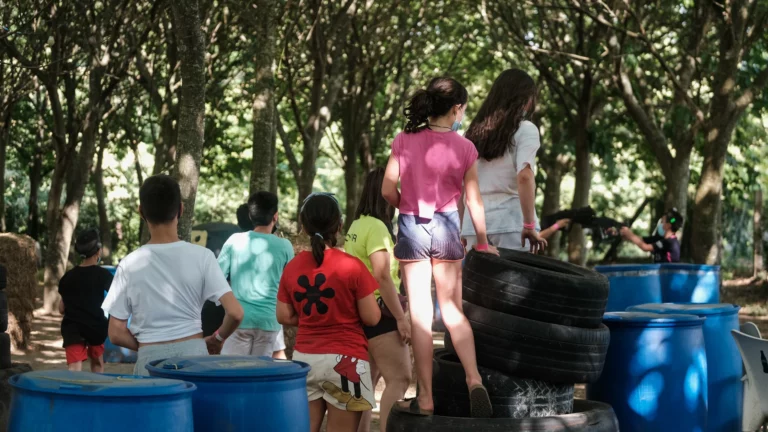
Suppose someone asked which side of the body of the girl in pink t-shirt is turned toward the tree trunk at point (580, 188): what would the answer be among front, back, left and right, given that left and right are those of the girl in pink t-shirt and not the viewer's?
front

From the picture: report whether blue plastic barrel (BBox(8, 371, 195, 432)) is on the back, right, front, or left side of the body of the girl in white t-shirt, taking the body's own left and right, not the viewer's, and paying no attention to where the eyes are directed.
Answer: back

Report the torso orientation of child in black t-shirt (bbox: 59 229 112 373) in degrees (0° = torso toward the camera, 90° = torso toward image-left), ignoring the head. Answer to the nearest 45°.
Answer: approximately 180°

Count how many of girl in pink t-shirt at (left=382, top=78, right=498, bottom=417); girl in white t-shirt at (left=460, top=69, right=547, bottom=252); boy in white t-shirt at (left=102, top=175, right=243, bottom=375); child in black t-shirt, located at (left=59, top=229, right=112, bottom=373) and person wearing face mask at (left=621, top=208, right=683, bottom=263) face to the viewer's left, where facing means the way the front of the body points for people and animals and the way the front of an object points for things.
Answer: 1

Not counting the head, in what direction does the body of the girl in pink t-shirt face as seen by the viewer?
away from the camera

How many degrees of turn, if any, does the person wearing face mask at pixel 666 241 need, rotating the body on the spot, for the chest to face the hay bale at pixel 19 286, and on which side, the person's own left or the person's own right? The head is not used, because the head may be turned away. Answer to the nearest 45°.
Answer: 0° — they already face it

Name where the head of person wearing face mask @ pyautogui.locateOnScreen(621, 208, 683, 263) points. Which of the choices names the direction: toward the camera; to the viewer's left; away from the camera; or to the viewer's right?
to the viewer's left

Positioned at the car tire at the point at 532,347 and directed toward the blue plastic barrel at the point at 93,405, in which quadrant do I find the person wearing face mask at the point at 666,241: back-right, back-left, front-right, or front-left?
back-right

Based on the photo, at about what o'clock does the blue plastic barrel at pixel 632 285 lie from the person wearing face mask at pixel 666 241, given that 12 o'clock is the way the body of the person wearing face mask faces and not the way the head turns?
The blue plastic barrel is roughly at 9 o'clock from the person wearing face mask.

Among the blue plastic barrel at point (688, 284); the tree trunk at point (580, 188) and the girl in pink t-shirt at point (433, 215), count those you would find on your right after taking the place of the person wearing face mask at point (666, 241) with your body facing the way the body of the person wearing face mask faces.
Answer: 1

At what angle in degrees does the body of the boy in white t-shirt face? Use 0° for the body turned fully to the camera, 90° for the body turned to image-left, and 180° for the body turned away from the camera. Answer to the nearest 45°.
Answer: approximately 180°
